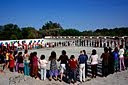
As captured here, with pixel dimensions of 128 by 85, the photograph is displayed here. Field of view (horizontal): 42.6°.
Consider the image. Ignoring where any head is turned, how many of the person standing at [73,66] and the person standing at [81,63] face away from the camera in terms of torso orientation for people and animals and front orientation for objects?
2

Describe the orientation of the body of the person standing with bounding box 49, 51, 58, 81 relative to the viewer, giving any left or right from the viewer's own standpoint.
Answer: facing away from the viewer

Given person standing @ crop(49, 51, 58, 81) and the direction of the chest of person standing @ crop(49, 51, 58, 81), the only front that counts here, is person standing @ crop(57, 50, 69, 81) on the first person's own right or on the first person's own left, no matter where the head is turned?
on the first person's own right

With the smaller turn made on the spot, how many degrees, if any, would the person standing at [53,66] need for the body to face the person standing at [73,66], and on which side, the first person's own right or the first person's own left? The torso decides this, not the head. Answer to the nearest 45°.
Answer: approximately 90° to the first person's own right

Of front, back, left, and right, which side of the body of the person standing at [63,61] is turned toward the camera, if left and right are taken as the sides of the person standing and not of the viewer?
back

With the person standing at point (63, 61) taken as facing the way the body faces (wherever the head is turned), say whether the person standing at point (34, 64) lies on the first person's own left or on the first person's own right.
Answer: on the first person's own left

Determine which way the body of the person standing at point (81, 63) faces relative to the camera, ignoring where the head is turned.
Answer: away from the camera

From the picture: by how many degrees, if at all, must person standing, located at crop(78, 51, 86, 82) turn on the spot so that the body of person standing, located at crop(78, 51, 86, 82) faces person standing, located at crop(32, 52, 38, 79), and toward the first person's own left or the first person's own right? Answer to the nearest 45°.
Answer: approximately 90° to the first person's own left

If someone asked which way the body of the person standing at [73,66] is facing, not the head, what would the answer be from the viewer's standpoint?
away from the camera
